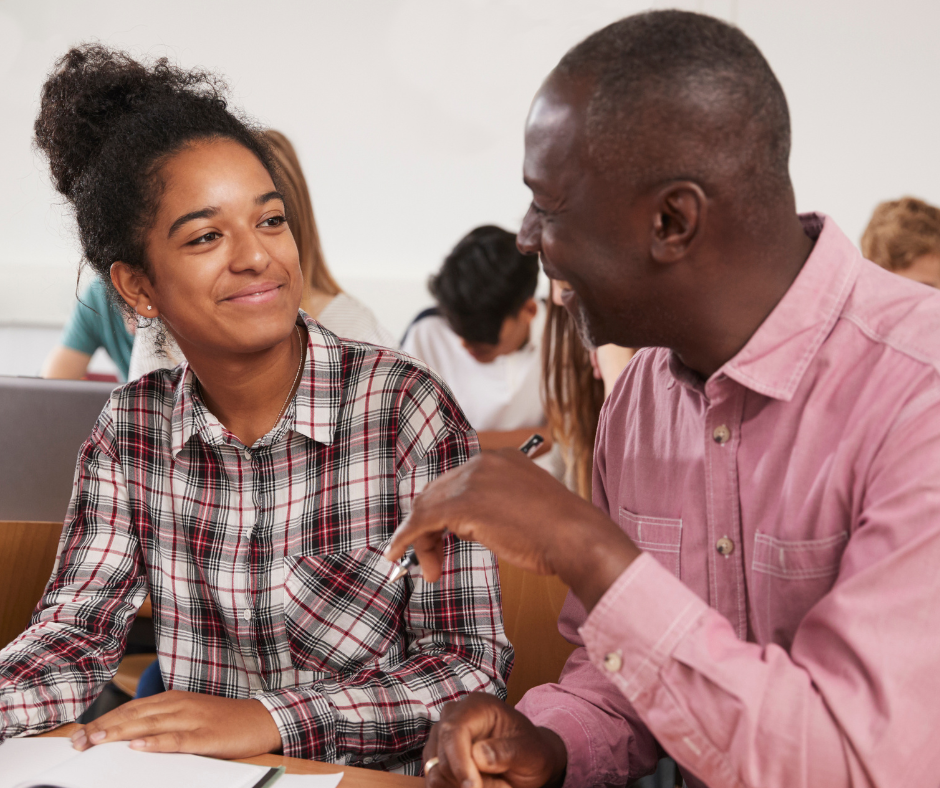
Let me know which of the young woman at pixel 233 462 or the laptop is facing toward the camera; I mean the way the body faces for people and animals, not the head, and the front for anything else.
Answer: the young woman

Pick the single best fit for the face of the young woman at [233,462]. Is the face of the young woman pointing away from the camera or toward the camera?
toward the camera

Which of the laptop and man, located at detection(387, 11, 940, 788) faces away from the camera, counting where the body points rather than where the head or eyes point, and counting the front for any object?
the laptop

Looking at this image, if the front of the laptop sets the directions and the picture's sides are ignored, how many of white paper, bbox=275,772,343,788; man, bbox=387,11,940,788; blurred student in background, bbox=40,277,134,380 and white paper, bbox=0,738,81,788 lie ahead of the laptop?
1

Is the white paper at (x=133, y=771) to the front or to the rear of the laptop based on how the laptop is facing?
to the rear

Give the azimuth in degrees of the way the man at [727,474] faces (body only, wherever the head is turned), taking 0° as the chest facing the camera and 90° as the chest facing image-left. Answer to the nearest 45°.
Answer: approximately 45°

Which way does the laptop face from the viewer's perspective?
away from the camera

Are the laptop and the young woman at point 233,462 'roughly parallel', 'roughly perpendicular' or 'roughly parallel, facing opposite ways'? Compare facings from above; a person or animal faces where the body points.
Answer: roughly parallel, facing opposite ways

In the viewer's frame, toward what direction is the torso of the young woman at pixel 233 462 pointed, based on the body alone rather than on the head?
toward the camera

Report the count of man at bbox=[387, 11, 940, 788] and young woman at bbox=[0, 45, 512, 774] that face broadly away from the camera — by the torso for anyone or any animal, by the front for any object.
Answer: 0

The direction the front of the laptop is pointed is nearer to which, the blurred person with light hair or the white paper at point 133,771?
the blurred person with light hair

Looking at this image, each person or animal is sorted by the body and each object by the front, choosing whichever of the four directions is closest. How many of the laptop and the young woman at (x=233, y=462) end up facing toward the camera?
1

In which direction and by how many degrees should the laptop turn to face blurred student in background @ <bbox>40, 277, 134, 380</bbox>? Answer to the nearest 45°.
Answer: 0° — it already faces them

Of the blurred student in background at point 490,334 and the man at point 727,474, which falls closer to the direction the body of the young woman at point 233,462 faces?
the man
